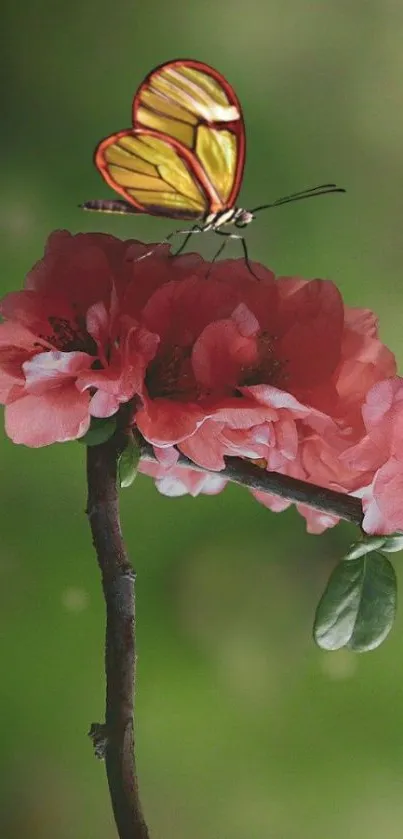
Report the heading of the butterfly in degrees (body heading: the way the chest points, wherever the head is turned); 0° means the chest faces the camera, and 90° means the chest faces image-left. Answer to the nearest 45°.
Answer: approximately 270°
